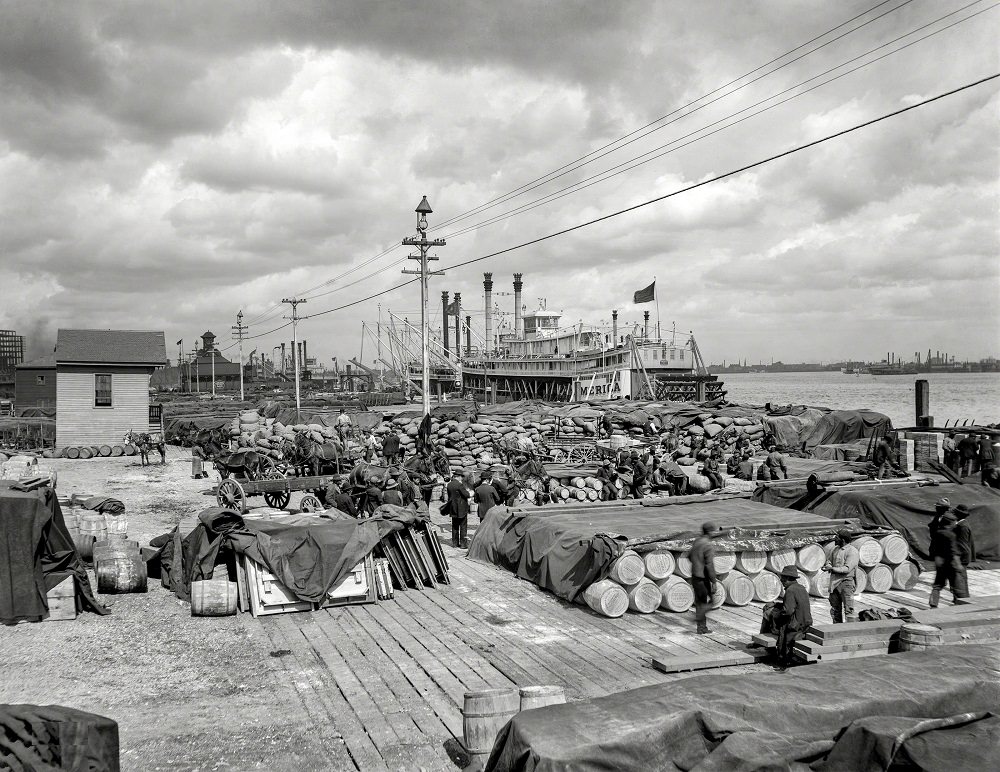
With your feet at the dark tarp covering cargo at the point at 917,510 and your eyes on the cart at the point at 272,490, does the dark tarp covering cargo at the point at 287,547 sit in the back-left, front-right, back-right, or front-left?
front-left

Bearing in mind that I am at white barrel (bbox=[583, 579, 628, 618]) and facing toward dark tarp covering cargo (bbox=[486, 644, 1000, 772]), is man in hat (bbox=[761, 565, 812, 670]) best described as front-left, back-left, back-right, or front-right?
front-left

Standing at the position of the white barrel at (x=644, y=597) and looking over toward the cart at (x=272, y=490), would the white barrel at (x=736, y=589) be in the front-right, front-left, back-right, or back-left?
back-right
